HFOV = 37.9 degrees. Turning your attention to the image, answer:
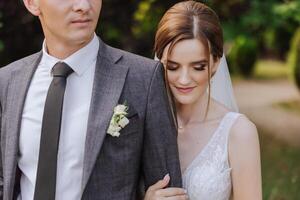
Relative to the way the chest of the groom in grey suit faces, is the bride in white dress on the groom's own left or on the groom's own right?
on the groom's own left

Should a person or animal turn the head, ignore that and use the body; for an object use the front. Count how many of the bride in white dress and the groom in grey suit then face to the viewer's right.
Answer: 0

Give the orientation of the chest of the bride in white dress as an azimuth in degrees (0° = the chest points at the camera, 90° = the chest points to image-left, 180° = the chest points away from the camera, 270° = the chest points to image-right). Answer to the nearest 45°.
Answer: approximately 45°

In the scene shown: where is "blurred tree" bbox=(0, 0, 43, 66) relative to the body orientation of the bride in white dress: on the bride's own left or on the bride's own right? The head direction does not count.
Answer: on the bride's own right

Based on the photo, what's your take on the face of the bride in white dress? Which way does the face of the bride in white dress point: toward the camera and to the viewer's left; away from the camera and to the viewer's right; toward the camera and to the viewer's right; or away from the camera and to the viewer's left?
toward the camera and to the viewer's left
